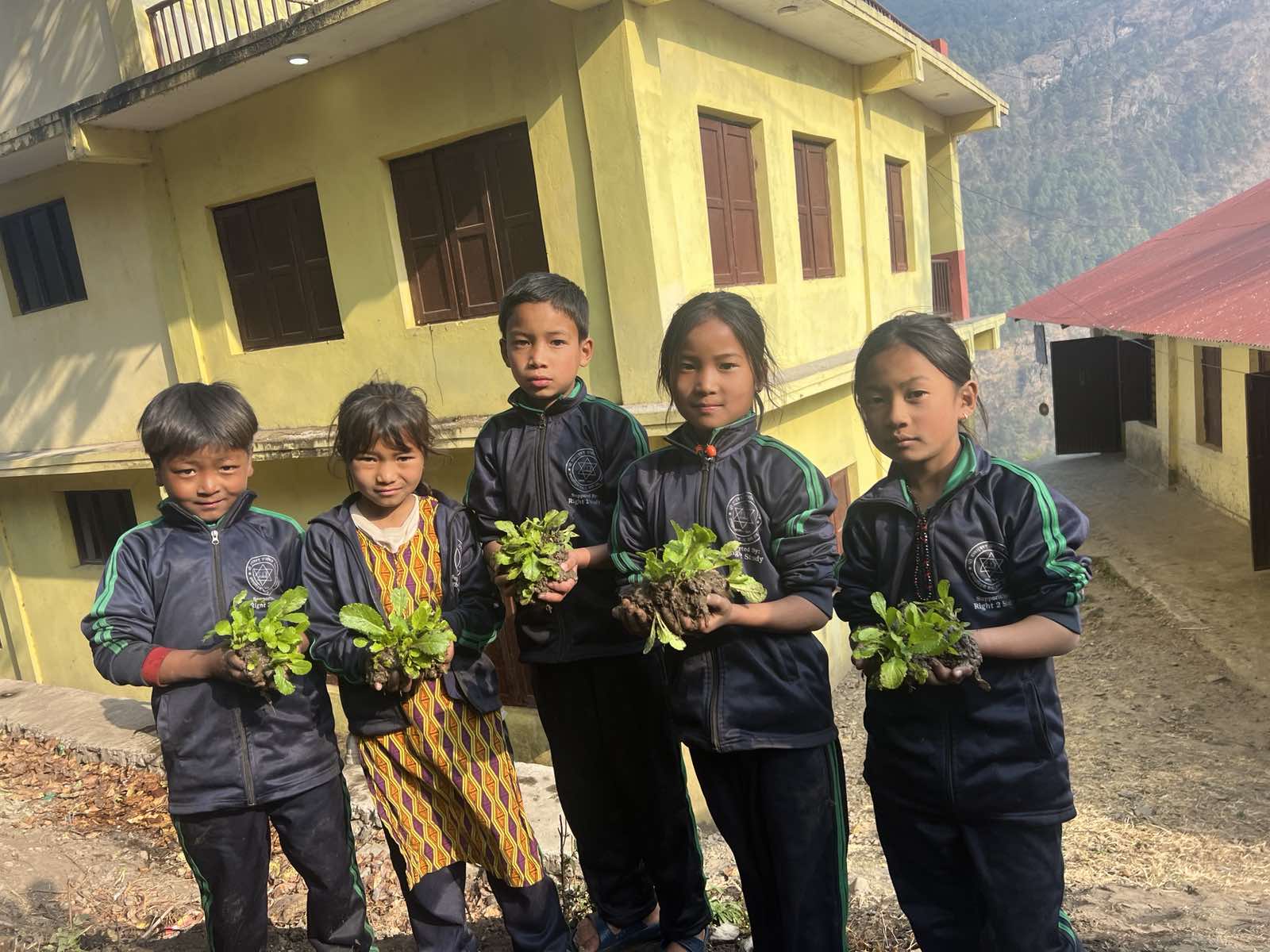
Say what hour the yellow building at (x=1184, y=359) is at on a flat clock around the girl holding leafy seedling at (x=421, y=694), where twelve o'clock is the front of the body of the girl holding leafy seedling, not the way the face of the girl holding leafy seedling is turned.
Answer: The yellow building is roughly at 8 o'clock from the girl holding leafy seedling.

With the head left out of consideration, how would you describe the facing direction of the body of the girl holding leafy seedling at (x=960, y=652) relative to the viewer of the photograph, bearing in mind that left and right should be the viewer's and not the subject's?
facing the viewer and to the left of the viewer

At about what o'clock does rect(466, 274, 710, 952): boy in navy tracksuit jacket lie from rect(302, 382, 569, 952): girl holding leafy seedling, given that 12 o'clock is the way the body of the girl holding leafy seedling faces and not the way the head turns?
The boy in navy tracksuit jacket is roughly at 9 o'clock from the girl holding leafy seedling.

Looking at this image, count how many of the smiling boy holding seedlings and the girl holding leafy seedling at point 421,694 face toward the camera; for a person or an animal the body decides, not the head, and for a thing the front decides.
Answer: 2

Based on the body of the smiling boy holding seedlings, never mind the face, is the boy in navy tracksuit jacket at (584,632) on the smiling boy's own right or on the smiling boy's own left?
on the smiling boy's own left

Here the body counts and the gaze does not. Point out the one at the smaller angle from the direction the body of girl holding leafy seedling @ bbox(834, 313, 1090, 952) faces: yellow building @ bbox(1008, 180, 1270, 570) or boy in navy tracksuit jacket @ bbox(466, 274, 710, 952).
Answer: the boy in navy tracksuit jacket
